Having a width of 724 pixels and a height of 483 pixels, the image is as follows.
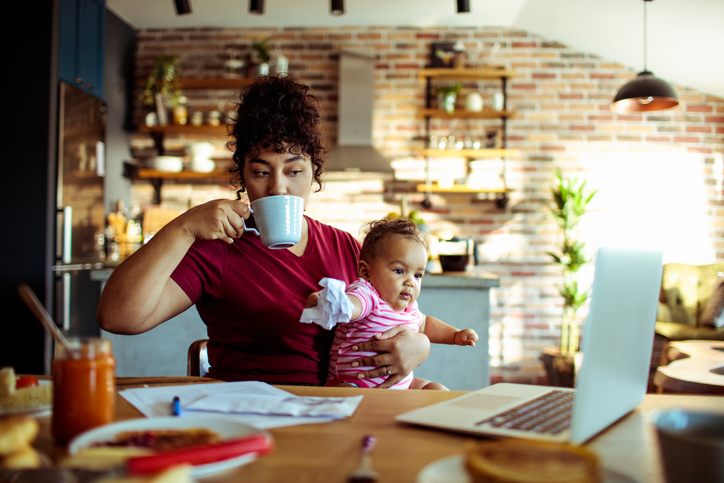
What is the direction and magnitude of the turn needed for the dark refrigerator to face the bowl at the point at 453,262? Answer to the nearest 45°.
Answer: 0° — it already faces it

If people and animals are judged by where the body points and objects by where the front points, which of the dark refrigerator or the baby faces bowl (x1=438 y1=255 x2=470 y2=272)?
the dark refrigerator

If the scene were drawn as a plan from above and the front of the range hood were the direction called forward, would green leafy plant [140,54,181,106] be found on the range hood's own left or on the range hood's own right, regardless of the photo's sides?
on the range hood's own right

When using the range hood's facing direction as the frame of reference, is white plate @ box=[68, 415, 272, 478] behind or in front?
in front

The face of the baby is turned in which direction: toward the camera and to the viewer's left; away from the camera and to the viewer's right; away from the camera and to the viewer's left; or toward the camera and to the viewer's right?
toward the camera and to the viewer's right

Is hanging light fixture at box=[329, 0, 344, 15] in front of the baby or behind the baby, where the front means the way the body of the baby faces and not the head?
behind

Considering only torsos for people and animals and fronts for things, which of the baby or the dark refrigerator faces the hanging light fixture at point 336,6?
the dark refrigerator

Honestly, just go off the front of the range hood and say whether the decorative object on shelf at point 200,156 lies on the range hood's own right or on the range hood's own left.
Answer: on the range hood's own right
